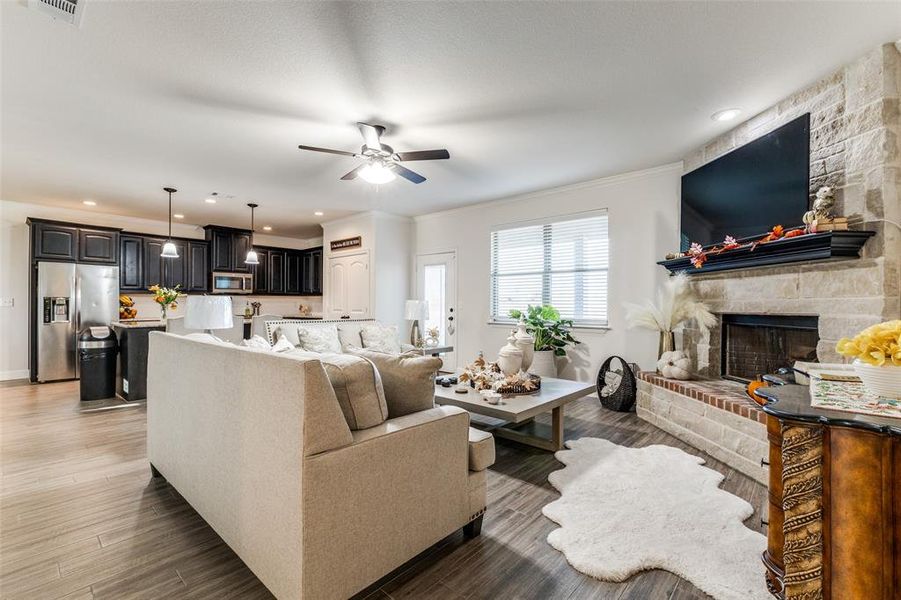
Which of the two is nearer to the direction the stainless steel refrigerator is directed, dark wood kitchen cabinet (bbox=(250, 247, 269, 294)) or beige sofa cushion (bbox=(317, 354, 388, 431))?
the beige sofa cushion

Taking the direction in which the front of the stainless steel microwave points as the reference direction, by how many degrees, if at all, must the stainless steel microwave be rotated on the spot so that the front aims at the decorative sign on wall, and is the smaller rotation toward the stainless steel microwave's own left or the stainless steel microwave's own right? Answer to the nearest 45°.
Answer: approximately 45° to the stainless steel microwave's own left

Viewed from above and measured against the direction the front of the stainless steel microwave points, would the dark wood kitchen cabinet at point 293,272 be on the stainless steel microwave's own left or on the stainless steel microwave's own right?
on the stainless steel microwave's own left

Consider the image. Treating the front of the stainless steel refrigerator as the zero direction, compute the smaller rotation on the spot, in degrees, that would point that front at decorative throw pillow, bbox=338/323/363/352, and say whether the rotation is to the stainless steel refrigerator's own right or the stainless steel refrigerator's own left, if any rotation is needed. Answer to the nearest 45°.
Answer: approximately 45° to the stainless steel refrigerator's own left

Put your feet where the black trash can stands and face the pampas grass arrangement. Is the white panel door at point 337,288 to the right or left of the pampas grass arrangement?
left

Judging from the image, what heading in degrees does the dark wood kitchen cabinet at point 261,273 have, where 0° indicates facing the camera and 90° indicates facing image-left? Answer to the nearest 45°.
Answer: approximately 0°

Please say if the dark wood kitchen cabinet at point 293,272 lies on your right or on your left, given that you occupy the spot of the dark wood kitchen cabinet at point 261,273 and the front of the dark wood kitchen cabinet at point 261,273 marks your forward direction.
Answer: on your left

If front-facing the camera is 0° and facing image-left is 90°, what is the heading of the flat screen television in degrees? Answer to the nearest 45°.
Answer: approximately 45°
